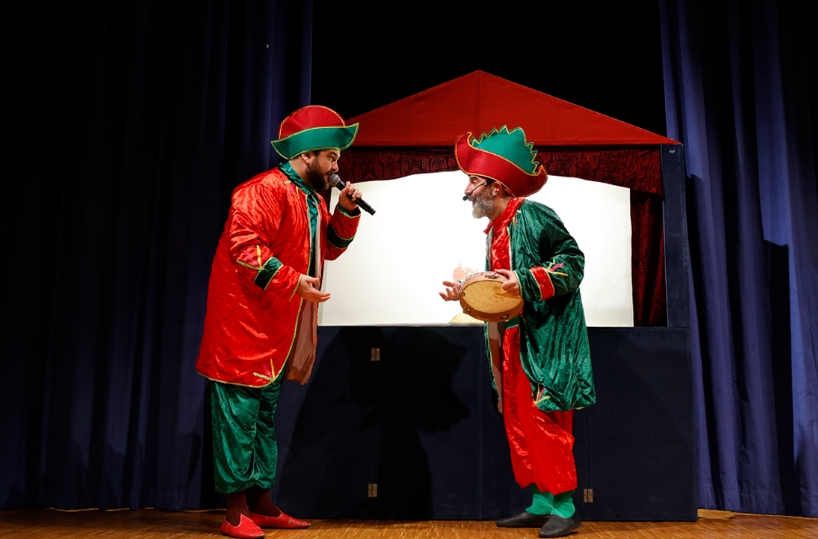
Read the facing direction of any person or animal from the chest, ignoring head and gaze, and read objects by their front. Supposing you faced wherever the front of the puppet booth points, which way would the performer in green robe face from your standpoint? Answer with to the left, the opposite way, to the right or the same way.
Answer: to the right

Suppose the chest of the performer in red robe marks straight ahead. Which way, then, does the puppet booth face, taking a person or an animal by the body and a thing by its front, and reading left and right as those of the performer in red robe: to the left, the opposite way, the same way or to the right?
to the right

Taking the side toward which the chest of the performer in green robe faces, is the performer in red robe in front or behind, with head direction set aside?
in front

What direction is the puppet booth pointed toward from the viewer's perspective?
toward the camera

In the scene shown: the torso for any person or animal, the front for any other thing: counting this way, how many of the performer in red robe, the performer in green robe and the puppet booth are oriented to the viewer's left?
1

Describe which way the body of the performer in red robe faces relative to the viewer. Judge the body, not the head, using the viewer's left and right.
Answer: facing to the right of the viewer

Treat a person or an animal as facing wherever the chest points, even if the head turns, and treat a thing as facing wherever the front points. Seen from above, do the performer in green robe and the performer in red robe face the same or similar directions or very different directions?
very different directions

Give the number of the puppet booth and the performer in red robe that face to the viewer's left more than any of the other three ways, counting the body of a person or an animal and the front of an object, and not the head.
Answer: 0

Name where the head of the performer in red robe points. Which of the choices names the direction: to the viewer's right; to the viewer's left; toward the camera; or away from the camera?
to the viewer's right

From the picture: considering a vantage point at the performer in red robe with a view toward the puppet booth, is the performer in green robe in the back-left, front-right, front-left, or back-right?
front-right

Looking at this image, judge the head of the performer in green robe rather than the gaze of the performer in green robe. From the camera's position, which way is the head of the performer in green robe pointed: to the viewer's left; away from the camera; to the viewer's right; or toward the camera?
to the viewer's left

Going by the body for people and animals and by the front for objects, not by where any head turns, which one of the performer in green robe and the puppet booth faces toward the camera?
the puppet booth

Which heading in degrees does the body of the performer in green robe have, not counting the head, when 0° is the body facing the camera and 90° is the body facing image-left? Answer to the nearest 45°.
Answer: approximately 90°

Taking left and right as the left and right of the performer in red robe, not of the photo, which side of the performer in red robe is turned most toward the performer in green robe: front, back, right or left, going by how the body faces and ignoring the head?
front
